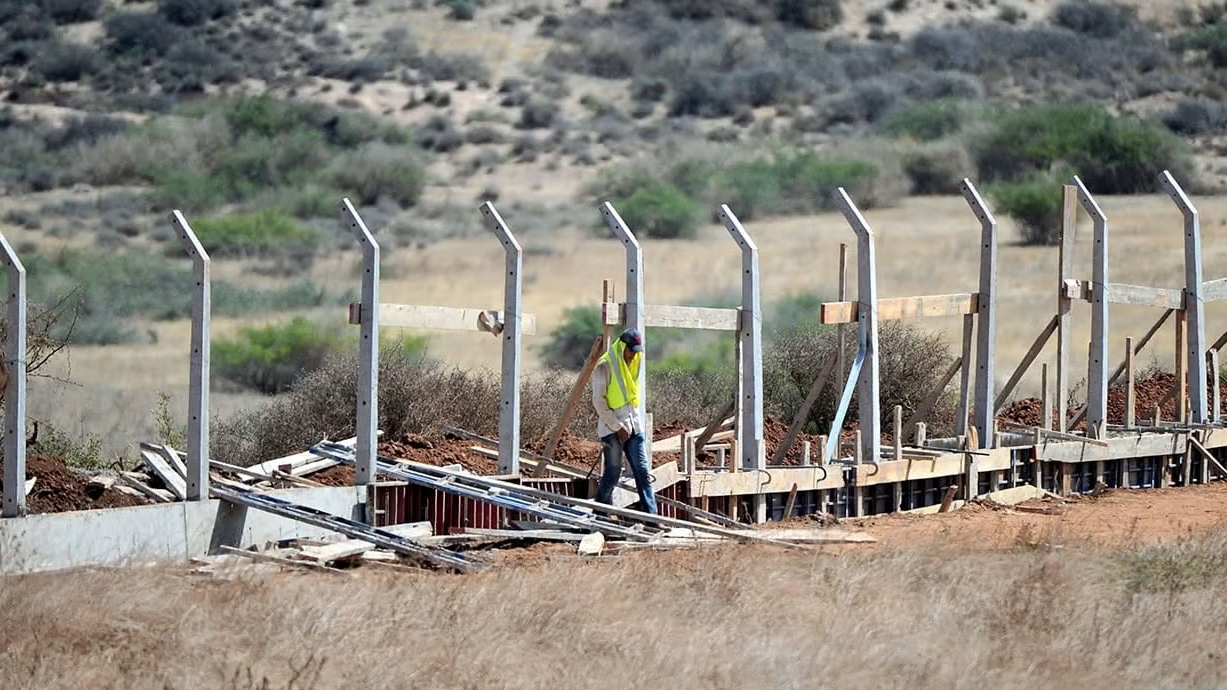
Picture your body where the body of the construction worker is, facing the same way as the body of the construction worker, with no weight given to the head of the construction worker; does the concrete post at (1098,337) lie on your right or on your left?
on your left

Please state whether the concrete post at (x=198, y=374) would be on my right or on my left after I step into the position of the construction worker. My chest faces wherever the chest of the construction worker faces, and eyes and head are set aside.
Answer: on my right

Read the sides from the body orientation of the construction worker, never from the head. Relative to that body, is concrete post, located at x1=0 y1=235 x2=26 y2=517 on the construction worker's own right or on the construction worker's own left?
on the construction worker's own right

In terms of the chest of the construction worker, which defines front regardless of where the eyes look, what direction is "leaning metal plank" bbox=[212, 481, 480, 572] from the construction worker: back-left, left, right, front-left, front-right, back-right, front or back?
right

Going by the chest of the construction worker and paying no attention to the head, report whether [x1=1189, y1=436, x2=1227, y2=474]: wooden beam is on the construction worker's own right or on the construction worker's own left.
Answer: on the construction worker's own left

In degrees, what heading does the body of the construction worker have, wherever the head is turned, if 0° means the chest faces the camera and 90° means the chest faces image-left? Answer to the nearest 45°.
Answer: approximately 315°

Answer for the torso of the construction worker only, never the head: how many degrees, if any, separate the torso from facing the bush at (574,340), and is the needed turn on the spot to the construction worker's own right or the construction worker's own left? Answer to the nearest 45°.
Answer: approximately 135° to the construction worker's own left

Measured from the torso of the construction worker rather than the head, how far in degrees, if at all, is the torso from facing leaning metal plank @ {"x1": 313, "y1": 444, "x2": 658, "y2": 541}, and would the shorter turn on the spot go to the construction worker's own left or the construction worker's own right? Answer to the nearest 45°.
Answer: approximately 90° to the construction worker's own right

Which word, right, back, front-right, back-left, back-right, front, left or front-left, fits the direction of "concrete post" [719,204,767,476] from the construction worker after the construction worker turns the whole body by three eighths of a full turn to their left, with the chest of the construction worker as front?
front-right
